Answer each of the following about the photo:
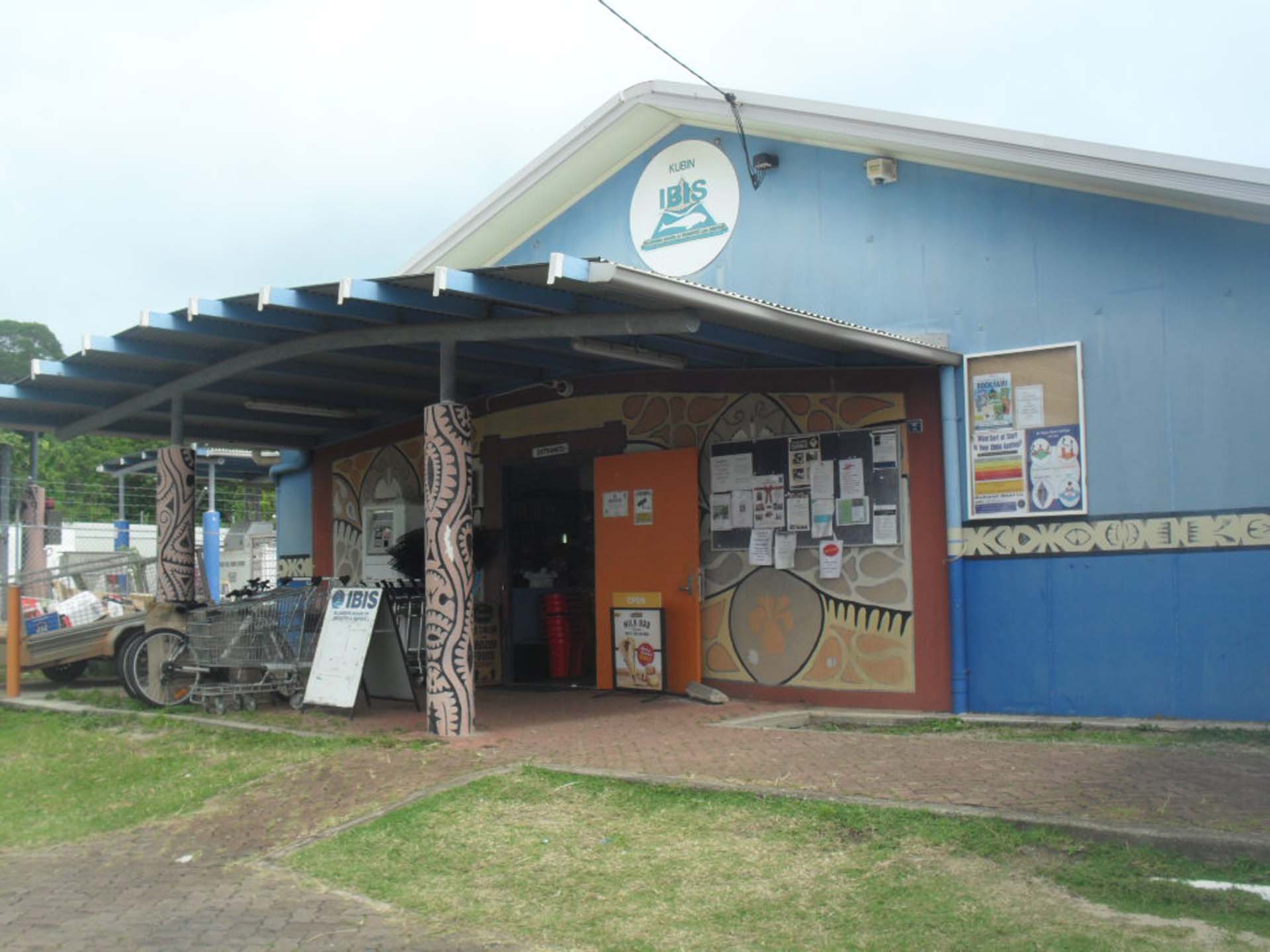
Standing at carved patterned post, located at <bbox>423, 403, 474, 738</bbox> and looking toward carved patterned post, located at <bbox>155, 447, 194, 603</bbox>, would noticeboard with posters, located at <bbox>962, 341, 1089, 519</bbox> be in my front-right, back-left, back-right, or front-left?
back-right

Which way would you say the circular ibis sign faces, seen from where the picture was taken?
facing the viewer and to the left of the viewer

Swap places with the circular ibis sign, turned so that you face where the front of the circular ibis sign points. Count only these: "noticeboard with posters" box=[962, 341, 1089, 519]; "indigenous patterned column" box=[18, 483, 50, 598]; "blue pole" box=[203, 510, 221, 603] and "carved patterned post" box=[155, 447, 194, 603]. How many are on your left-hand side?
1

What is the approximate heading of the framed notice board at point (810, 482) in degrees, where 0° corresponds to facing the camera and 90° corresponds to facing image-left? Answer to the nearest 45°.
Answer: approximately 45°

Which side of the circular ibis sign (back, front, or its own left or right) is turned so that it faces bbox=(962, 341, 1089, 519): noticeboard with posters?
left

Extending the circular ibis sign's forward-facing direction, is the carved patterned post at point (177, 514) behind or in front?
in front

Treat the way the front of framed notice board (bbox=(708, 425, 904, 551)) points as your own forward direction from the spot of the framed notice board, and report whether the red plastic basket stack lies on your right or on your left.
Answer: on your right

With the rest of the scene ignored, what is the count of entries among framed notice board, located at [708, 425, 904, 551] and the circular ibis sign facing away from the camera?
0

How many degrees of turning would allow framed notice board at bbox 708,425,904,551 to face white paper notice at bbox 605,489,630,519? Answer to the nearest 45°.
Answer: approximately 90° to its right

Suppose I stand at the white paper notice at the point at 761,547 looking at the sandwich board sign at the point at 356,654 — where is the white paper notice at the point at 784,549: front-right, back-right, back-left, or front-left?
back-left

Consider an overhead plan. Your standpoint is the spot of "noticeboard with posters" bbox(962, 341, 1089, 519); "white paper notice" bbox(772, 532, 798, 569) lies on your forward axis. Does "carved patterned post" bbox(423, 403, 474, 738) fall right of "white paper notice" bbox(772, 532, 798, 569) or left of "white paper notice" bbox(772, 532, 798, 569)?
left

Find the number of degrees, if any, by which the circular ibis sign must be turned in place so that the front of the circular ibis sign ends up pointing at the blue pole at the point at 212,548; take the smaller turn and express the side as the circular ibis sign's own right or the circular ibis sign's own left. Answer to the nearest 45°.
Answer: approximately 90° to the circular ibis sign's own right

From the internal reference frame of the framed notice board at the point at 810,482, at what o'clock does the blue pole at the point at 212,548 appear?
The blue pole is roughly at 3 o'clock from the framed notice board.
